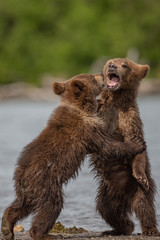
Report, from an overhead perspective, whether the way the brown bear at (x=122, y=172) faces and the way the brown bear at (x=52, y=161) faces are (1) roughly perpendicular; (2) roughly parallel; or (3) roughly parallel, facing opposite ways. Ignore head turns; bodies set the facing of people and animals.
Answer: roughly parallel, facing opposite ways

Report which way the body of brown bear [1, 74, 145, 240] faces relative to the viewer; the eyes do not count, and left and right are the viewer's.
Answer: facing away from the viewer and to the right of the viewer

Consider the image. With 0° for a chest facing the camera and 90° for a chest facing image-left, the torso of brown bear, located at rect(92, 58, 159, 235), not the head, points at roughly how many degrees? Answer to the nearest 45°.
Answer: approximately 45°

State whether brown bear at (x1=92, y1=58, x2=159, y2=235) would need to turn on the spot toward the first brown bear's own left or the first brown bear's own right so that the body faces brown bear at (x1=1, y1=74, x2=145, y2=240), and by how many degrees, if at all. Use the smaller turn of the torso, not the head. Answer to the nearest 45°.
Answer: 0° — it already faces it

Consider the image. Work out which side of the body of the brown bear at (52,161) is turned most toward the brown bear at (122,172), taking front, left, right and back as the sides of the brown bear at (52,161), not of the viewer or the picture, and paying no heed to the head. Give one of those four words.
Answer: front
